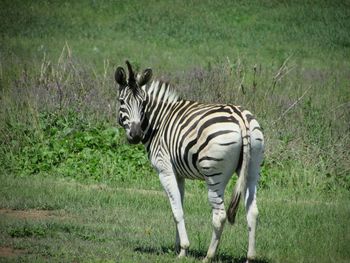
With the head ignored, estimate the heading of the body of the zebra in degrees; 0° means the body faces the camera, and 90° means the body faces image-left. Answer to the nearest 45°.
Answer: approximately 135°
